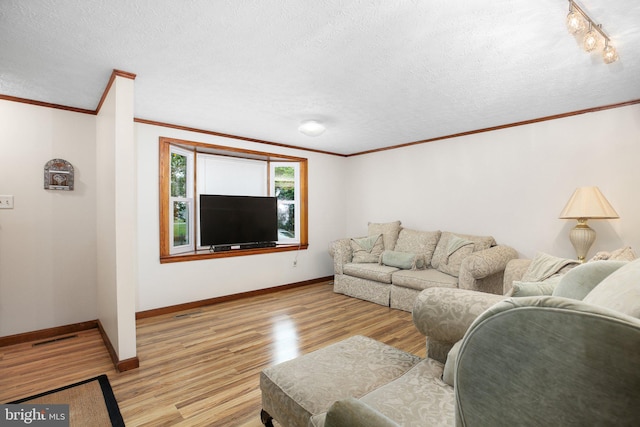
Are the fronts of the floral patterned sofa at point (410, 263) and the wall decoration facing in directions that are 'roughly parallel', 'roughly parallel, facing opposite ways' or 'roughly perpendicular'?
roughly perpendicular

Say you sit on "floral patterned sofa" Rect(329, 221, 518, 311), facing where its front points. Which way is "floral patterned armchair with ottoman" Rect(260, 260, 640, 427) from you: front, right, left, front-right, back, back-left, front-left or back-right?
front-left

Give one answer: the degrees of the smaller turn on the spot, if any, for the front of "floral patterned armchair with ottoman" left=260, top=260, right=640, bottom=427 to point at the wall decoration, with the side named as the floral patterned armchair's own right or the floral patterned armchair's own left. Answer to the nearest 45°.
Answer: approximately 45° to the floral patterned armchair's own left

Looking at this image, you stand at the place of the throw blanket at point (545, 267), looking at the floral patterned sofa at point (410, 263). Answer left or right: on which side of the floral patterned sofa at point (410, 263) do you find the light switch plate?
left

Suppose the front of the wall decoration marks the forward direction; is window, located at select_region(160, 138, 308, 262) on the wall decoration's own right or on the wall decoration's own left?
on the wall decoration's own left

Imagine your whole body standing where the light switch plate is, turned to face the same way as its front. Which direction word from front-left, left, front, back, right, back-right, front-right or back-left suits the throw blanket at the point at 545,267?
front-left

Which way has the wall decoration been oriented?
toward the camera

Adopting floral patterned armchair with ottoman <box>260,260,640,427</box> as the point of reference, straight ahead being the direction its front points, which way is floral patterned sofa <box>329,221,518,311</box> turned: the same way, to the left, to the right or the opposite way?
to the left

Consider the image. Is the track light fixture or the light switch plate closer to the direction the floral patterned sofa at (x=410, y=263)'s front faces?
the light switch plate

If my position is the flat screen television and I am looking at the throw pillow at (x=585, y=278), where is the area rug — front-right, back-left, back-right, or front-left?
front-right

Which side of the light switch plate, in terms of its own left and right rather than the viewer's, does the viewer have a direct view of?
front

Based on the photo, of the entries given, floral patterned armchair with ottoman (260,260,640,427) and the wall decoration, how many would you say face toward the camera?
1

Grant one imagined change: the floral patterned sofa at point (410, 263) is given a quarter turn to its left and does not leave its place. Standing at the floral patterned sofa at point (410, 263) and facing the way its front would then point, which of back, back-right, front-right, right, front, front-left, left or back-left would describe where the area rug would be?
right

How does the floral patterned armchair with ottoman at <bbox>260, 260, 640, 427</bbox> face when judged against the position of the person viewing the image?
facing away from the viewer and to the left of the viewer

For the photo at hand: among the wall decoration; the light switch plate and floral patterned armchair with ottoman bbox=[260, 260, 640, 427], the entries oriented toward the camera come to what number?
2

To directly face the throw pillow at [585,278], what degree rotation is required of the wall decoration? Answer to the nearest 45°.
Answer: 0° — it already faces it
